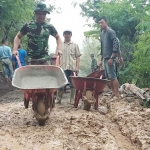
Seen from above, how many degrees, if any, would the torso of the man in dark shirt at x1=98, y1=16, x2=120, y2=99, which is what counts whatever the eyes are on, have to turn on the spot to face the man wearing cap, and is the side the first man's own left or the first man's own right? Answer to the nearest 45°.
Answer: approximately 45° to the first man's own right

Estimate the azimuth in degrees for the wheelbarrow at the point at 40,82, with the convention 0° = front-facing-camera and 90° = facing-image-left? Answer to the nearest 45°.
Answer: approximately 0°

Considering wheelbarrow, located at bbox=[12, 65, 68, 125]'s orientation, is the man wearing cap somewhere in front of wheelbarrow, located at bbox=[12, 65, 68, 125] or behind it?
behind

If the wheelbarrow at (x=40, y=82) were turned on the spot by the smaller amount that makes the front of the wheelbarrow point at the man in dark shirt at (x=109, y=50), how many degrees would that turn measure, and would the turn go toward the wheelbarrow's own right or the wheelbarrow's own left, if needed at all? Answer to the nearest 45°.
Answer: approximately 135° to the wheelbarrow's own left

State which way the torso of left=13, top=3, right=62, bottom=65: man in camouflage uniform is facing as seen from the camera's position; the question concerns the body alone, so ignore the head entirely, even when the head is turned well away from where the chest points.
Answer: toward the camera

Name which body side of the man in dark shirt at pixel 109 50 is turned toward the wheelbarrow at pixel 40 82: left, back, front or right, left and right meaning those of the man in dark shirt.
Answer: front

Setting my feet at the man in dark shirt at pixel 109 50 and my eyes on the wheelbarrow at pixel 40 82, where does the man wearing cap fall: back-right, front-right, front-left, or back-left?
front-right

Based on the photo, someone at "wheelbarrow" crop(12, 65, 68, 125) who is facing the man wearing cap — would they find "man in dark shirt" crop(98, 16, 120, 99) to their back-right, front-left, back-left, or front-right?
front-right

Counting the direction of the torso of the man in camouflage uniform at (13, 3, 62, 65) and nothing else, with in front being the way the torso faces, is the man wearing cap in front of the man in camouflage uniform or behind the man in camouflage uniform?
behind
